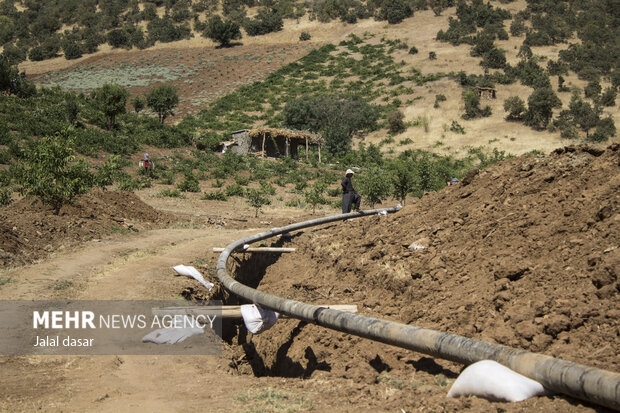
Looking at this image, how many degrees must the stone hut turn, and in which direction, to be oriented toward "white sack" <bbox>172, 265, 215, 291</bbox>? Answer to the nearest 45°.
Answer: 0° — it already faces it

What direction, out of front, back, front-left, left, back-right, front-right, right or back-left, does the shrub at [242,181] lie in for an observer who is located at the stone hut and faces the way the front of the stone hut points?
front

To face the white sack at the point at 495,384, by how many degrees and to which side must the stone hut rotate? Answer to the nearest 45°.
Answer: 0° — it already faces it

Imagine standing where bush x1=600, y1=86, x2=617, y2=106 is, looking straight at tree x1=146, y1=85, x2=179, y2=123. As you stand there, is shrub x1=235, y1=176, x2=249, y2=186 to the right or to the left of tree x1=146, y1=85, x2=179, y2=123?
left

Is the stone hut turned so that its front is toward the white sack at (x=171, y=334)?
yes

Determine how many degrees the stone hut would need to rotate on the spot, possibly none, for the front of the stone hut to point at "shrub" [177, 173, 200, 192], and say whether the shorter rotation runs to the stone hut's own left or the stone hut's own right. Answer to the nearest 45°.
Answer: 0° — it already faces it

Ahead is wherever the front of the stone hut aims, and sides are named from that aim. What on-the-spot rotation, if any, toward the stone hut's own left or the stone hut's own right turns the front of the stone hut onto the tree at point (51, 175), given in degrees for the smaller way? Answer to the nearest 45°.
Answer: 0° — it already faces it

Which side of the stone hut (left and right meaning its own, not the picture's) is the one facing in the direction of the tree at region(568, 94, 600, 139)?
left

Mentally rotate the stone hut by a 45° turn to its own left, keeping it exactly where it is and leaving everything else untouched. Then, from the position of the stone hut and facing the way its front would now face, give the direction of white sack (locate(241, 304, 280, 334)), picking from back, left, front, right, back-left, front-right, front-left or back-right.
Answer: front-right

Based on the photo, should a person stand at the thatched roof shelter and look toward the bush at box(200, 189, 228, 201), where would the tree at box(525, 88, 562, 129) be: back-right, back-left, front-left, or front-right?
back-left

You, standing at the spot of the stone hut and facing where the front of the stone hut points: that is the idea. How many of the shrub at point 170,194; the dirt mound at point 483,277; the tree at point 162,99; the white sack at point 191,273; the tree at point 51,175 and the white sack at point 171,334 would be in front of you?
5

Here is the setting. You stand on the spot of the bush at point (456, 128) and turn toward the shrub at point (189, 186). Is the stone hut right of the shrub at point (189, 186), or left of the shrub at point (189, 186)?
right

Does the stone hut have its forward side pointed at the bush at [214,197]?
yes

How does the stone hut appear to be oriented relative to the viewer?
toward the camera

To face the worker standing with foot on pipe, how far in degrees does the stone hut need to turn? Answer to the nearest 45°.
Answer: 0° — it already faces them

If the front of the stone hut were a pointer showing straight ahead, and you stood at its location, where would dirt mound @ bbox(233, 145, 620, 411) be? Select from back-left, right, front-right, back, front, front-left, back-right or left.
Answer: front
